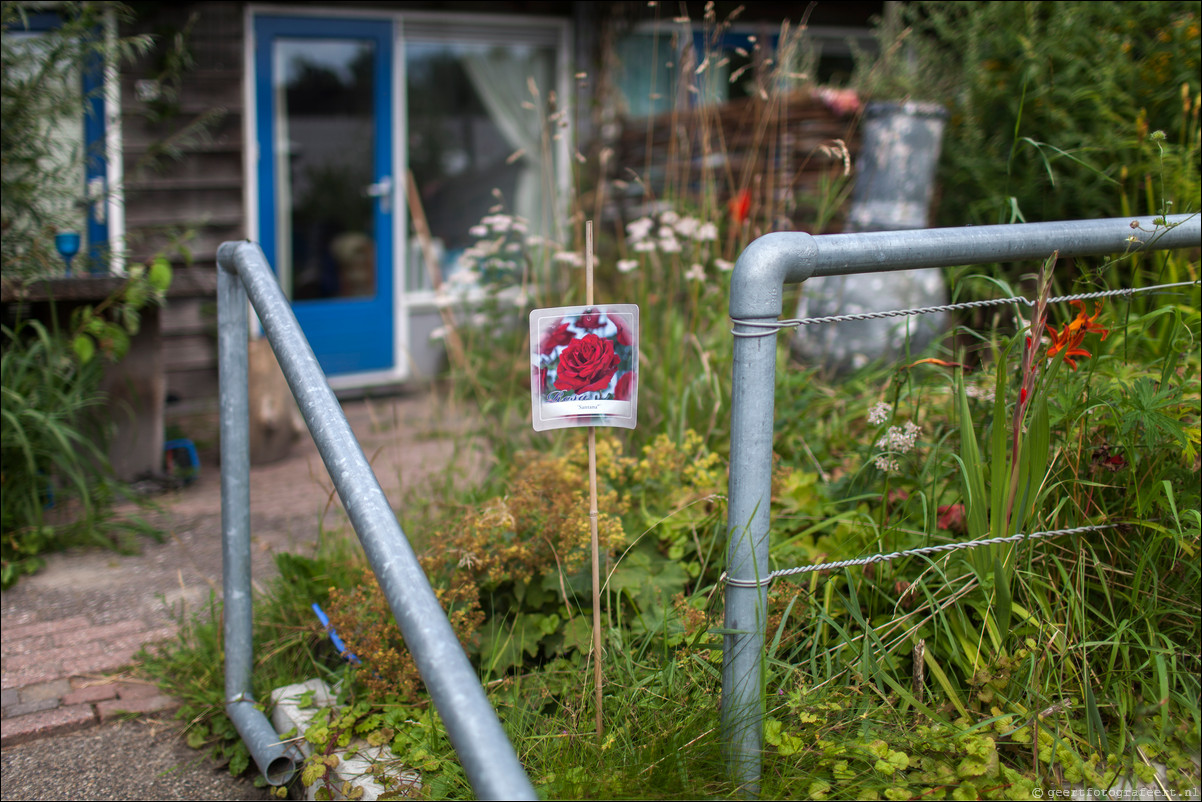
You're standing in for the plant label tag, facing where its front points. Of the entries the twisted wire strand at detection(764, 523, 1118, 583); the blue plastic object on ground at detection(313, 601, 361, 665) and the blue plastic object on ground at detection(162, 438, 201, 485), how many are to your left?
1

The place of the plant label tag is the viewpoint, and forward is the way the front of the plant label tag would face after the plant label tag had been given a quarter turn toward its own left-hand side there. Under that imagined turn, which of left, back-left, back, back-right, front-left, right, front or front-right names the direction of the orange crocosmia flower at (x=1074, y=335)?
front

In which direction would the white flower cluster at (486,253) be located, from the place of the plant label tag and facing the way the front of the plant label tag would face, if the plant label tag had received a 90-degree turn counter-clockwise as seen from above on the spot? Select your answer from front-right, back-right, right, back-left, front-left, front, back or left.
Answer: left

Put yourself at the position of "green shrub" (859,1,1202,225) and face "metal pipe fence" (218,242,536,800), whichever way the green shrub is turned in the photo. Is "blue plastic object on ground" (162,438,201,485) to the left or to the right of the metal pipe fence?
right

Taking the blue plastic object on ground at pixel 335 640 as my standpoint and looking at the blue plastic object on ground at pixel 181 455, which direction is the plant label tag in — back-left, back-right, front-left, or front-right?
back-right

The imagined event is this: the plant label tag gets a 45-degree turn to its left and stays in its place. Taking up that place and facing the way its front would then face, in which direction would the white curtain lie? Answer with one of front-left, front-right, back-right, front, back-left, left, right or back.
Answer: back-left

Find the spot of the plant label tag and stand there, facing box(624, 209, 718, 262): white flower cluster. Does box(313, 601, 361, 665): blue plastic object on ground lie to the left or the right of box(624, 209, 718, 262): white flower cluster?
left

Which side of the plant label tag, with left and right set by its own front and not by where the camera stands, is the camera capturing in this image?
front

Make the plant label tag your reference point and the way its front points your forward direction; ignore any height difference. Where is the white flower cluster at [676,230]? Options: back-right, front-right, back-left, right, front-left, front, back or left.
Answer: back

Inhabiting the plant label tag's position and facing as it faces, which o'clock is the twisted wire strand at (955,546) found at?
The twisted wire strand is roughly at 9 o'clock from the plant label tag.

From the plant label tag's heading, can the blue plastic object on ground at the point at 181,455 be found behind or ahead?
behind

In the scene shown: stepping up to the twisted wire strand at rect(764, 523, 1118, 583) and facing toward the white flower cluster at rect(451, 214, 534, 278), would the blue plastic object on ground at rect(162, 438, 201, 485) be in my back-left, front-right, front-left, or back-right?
front-left

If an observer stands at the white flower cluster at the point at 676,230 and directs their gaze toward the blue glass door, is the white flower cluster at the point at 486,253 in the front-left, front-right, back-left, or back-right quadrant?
front-left

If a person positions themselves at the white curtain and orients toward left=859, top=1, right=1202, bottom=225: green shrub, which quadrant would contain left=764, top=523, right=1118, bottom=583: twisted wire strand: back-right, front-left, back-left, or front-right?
front-right

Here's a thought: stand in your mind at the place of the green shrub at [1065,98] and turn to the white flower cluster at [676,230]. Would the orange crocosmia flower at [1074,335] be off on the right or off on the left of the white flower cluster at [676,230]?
left

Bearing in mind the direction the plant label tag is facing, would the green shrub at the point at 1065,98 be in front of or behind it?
behind

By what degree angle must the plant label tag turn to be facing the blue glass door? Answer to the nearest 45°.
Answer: approximately 180°
